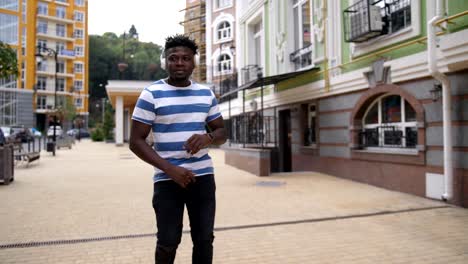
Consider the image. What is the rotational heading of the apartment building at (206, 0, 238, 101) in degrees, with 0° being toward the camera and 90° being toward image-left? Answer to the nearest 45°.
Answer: approximately 45°

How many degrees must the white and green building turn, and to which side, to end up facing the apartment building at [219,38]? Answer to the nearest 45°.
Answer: approximately 90° to its right

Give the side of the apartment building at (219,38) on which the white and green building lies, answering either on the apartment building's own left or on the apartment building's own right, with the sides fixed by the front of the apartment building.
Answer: on the apartment building's own left

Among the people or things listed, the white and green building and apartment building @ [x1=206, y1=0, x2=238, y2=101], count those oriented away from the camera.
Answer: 0

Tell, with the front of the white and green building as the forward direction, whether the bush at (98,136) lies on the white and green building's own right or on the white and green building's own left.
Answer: on the white and green building's own right

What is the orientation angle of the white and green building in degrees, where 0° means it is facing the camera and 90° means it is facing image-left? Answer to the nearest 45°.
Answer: approximately 45°

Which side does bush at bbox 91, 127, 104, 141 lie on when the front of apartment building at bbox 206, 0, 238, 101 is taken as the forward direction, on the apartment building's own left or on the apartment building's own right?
on the apartment building's own right
